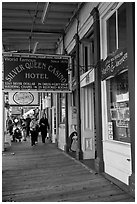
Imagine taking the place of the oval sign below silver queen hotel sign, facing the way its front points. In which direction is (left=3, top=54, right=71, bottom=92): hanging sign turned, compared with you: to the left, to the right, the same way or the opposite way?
the same way

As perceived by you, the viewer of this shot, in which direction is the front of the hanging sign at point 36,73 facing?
facing the viewer

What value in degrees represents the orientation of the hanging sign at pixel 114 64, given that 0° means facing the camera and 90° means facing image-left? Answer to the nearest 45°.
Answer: approximately 45°

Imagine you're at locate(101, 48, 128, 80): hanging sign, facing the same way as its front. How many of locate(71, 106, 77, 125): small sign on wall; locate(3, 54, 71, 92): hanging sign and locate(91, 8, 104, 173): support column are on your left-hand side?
0

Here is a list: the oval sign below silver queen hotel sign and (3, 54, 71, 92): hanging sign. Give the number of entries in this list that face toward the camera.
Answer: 2

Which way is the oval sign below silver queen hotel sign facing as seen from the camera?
toward the camera

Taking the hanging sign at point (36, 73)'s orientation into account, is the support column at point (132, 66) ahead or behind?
ahead

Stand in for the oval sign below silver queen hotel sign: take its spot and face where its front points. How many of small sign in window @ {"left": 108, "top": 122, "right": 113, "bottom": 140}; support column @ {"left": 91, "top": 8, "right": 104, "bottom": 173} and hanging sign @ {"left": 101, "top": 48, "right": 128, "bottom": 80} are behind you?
0
